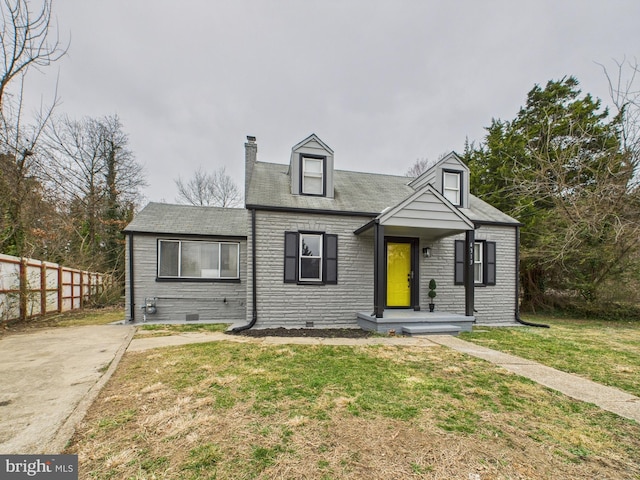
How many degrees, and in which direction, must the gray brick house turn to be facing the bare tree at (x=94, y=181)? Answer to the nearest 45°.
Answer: approximately 135° to its right

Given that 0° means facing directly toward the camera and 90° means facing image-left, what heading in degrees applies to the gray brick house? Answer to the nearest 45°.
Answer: approximately 0°

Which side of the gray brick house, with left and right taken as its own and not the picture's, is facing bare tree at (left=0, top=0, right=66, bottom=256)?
right

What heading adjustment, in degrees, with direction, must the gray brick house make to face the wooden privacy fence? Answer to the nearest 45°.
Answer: approximately 90° to its right

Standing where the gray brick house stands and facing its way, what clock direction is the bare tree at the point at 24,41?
The bare tree is roughly at 3 o'clock from the gray brick house.
